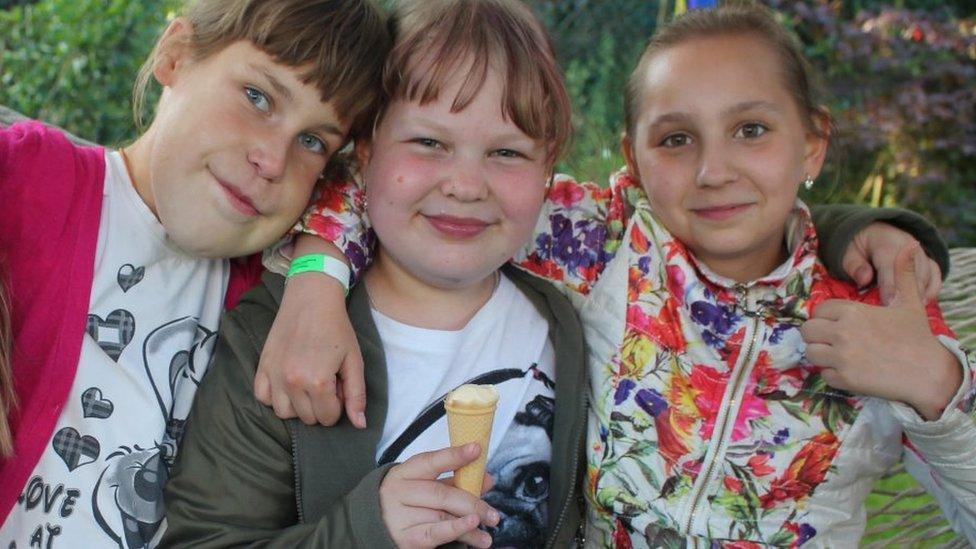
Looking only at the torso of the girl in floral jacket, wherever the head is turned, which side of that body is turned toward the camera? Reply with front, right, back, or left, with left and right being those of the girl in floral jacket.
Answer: front

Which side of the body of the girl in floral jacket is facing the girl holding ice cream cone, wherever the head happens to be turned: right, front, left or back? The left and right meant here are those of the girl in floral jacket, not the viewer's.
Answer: right
